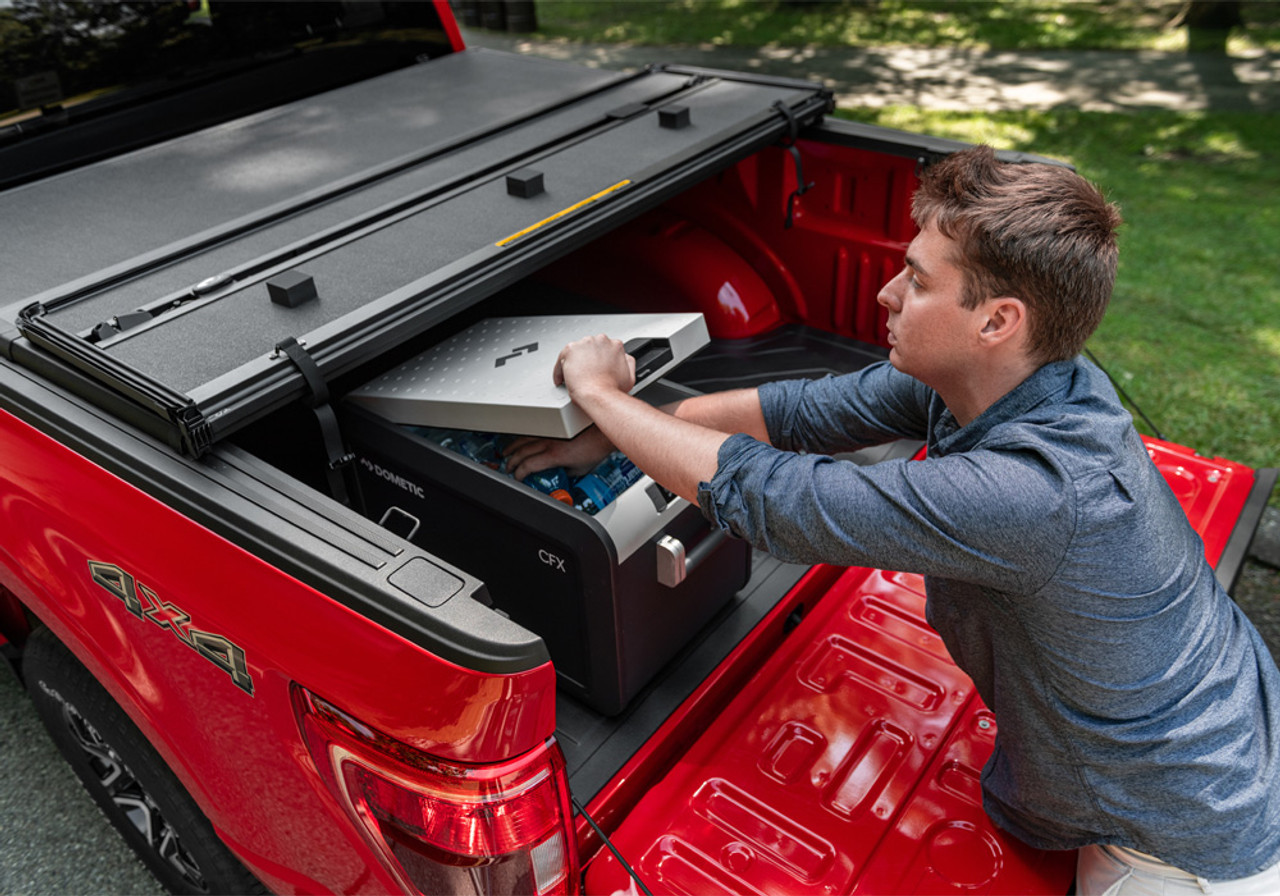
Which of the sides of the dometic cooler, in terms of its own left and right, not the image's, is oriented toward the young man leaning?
left

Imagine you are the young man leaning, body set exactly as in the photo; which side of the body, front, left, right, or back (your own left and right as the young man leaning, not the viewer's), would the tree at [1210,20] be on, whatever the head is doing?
right

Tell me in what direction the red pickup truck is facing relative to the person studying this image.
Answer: facing away from the viewer and to the left of the viewer

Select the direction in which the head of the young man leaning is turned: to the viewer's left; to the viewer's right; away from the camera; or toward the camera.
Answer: to the viewer's left

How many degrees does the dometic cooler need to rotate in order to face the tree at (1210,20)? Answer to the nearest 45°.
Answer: approximately 180°

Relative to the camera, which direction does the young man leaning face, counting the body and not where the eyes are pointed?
to the viewer's left

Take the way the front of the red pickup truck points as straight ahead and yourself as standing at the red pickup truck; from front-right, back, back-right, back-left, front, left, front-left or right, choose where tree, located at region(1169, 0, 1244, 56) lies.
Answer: right
